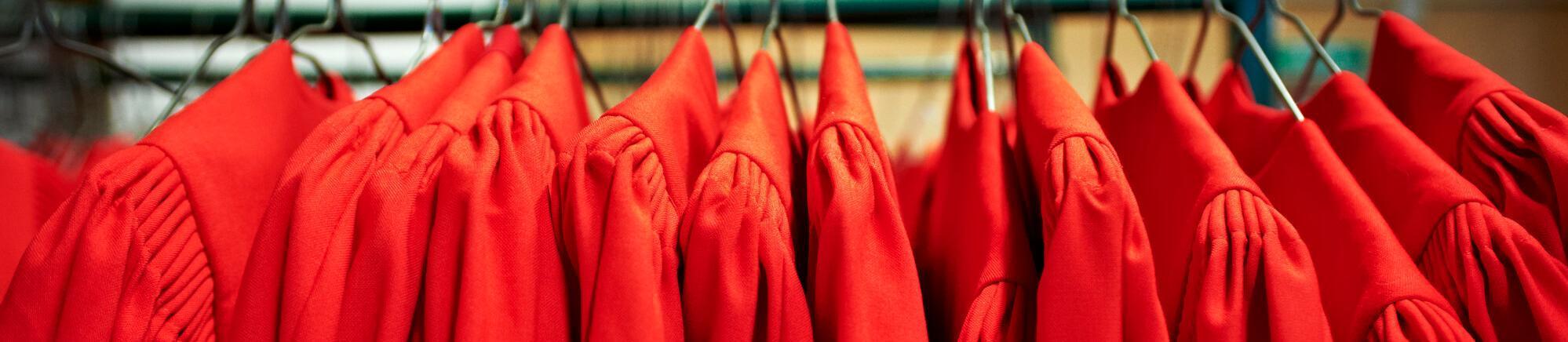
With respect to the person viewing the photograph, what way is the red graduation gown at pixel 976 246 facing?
facing to the left of the viewer

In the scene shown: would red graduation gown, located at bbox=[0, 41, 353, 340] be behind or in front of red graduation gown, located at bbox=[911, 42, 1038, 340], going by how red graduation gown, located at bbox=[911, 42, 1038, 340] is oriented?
in front
